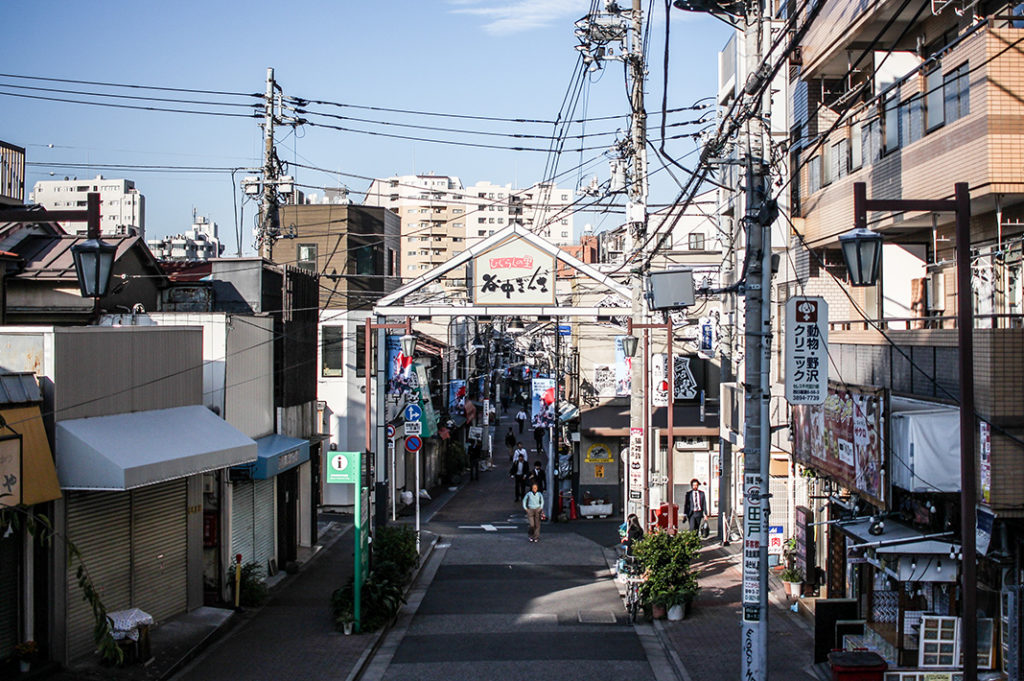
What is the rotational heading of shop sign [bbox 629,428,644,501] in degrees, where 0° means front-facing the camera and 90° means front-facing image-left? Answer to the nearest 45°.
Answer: approximately 0°

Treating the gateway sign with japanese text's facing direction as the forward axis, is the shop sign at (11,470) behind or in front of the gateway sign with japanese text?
in front

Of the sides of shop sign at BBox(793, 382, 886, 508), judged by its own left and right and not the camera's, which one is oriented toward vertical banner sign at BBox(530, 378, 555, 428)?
right

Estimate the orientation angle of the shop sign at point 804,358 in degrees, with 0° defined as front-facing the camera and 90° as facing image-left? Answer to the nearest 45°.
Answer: approximately 0°

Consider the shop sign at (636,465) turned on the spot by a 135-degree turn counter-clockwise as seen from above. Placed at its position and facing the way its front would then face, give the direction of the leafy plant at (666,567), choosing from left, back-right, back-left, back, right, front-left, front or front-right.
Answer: back-right

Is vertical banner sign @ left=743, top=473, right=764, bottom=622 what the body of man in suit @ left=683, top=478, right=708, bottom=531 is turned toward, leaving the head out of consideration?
yes
